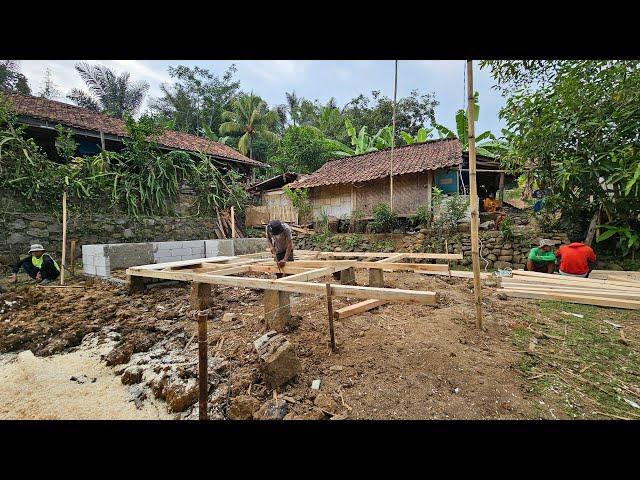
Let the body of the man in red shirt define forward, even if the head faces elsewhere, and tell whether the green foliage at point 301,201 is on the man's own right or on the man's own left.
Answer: on the man's own left

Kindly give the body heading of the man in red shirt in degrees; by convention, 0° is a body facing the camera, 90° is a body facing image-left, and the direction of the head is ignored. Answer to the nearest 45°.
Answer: approximately 180°

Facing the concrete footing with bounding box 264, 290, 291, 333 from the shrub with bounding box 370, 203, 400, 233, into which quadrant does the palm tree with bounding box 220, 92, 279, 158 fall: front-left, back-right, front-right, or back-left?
back-right

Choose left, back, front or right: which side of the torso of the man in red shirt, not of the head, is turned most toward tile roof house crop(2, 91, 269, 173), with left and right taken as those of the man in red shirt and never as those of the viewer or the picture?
left

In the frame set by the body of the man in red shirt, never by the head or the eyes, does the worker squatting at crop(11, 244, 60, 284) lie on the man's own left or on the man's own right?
on the man's own left

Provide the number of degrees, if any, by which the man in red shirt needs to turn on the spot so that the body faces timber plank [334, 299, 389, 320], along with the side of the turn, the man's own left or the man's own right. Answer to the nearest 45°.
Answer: approximately 135° to the man's own left

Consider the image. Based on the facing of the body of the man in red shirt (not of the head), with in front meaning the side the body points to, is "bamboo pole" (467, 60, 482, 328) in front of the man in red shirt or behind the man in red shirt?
behind

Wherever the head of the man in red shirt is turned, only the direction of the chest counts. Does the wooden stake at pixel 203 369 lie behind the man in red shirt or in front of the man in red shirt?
behind

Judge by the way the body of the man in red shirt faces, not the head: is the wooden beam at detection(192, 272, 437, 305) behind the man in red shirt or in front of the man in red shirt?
behind

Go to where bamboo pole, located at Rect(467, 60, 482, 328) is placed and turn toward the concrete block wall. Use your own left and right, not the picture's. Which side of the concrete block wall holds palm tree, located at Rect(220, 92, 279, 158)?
right
